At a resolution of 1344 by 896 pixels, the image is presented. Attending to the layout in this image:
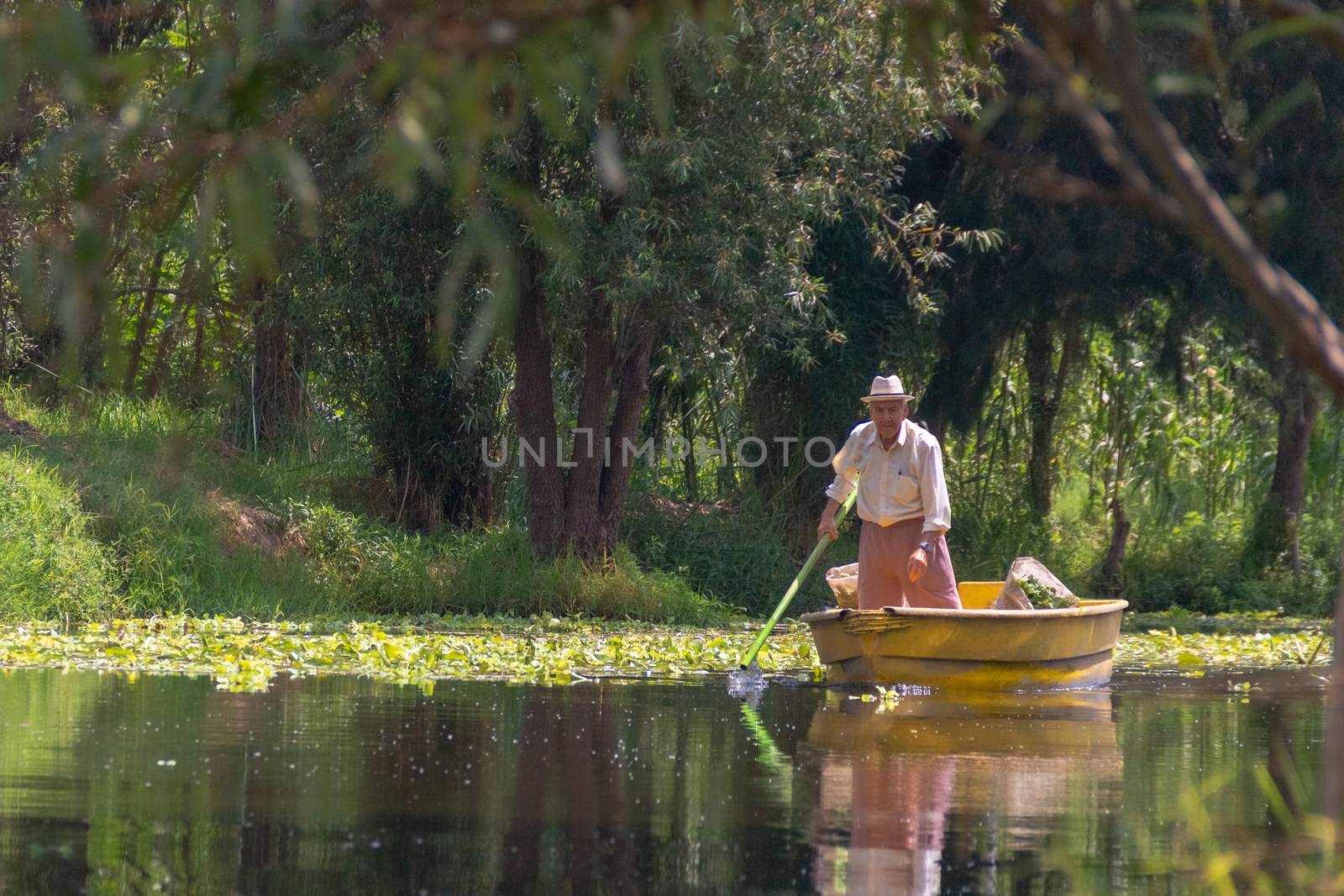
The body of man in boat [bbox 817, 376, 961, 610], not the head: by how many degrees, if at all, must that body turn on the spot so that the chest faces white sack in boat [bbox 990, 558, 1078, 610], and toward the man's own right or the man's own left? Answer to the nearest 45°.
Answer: approximately 135° to the man's own left

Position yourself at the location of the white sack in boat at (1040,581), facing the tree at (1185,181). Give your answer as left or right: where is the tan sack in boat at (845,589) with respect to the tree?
right

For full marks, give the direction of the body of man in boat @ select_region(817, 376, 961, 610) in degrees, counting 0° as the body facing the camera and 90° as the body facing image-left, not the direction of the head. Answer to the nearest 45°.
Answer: approximately 0°
